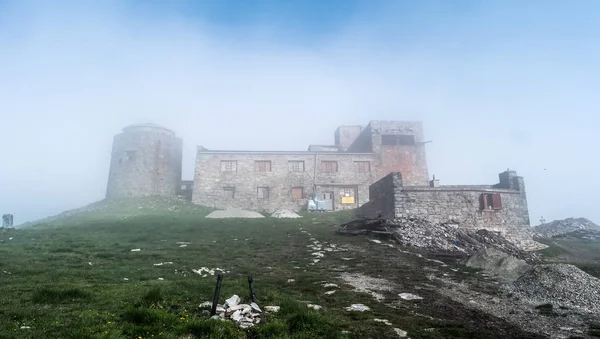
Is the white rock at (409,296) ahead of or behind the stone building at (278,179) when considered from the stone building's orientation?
ahead

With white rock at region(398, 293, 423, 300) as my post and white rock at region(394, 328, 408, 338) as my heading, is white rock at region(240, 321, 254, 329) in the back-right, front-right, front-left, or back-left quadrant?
front-right

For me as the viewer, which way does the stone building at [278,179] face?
facing the viewer

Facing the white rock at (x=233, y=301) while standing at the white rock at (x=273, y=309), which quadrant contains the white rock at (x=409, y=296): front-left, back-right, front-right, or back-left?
back-right

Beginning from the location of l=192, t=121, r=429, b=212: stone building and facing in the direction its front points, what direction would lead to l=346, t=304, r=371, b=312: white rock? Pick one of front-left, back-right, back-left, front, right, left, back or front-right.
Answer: front

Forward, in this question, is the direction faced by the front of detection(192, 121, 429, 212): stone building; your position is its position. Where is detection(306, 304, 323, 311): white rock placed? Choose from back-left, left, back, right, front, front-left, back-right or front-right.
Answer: front

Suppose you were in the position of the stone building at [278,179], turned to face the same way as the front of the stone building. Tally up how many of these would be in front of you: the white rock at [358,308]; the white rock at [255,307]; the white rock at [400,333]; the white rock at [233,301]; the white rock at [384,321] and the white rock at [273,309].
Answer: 6

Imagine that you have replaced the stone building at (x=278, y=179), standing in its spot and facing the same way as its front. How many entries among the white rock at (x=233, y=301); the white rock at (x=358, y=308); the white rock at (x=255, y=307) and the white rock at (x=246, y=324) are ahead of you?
4

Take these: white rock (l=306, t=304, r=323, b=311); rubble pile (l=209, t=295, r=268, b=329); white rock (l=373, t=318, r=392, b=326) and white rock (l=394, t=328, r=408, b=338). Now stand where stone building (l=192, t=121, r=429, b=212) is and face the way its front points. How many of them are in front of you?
4

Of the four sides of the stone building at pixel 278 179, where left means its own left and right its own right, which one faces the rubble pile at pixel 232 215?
front

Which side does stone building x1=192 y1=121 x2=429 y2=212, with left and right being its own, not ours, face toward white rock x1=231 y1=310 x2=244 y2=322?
front

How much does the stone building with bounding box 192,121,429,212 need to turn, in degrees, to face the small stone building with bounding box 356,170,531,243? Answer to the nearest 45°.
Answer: approximately 45° to its left

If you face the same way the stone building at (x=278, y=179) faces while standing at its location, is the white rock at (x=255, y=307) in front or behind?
in front

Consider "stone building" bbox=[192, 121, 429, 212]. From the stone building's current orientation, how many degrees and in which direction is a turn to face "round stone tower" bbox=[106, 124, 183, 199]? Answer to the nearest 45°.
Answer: approximately 90° to its right

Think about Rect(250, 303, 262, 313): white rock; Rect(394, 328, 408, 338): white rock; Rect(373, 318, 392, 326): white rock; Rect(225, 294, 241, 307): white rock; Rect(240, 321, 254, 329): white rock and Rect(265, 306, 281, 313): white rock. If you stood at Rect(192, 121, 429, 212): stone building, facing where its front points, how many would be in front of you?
6

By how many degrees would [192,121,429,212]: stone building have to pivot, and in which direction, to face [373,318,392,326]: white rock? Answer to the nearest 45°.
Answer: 0° — it already faces it

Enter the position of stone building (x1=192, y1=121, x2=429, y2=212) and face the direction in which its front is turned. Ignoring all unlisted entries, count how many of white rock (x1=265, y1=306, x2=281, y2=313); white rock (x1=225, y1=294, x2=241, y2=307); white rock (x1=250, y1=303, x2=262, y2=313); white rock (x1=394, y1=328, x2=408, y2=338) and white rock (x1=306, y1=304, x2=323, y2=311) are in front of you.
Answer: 5

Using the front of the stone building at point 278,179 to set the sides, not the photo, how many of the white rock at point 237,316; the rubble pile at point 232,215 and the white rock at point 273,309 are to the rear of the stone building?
0

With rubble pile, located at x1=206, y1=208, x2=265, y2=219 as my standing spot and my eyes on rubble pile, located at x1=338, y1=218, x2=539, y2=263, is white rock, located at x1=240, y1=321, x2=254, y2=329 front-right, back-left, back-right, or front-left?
front-right

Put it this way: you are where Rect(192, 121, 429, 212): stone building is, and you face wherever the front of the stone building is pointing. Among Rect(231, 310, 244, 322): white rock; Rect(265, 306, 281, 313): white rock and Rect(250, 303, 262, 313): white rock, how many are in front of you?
3

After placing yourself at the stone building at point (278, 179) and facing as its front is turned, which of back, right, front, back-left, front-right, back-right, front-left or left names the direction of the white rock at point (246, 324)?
front
